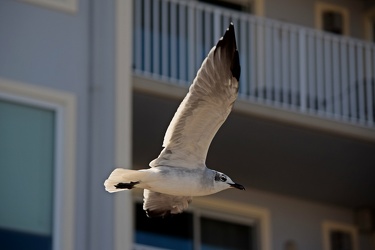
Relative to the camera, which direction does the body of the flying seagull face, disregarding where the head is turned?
to the viewer's right
